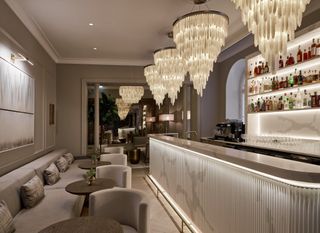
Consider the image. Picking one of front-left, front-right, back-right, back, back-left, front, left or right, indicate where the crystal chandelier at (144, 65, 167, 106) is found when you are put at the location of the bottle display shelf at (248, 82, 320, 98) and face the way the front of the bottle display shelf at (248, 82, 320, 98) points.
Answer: front-right

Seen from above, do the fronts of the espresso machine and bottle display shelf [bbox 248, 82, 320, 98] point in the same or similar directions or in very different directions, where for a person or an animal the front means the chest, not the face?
same or similar directions

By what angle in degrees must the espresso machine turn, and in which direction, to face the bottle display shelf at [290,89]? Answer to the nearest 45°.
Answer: approximately 90° to its left

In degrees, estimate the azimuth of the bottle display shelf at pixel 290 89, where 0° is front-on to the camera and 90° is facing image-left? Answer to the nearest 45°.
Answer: approximately 45°

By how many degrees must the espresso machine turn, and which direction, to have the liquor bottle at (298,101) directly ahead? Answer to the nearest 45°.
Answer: approximately 90° to its left

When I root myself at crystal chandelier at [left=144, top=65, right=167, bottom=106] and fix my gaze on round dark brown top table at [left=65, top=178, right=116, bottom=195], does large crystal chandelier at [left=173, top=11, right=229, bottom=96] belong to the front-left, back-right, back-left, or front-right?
front-left

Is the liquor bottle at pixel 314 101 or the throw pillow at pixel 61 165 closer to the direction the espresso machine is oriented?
the throw pillow

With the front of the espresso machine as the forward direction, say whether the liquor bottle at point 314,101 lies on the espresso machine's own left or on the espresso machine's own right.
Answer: on the espresso machine's own left

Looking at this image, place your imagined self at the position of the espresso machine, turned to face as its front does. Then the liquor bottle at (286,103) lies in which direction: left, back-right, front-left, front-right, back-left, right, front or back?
left

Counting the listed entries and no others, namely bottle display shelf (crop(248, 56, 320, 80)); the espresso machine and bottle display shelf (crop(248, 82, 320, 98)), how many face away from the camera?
0

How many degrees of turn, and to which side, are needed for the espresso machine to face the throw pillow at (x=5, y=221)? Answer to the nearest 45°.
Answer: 0° — it already faces it

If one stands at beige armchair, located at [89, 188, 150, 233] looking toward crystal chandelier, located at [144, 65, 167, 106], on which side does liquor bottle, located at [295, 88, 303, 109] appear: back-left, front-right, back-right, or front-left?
front-right

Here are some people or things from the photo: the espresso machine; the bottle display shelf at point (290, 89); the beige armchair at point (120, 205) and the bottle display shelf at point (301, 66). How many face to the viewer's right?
0

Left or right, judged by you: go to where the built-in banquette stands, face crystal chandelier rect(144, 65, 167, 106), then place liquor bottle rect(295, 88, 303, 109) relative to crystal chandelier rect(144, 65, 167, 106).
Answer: right

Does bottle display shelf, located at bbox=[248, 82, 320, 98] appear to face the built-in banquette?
yes

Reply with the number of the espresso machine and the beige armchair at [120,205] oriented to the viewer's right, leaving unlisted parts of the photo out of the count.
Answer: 0

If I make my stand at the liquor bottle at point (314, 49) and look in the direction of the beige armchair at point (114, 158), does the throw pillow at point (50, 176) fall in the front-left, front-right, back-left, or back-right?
front-left

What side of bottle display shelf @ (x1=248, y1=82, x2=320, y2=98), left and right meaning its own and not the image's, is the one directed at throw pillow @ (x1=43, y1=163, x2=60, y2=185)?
front
